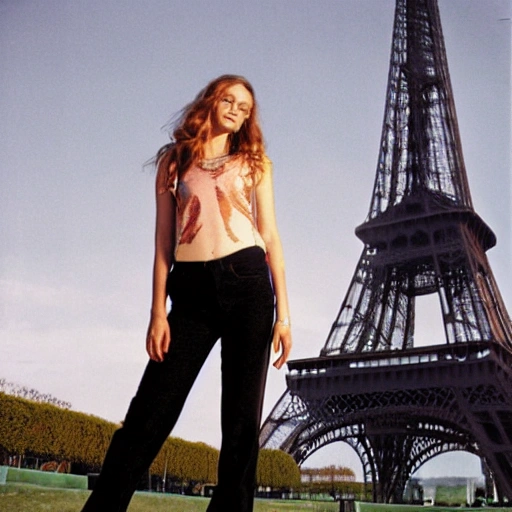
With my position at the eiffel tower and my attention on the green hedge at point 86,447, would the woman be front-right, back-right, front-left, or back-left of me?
front-left

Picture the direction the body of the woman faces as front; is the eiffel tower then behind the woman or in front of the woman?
behind

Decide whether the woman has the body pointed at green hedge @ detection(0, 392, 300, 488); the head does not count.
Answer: no

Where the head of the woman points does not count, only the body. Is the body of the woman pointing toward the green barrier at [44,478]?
no

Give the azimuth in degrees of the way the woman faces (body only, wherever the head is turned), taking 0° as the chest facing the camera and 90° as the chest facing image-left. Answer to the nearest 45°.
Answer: approximately 0°

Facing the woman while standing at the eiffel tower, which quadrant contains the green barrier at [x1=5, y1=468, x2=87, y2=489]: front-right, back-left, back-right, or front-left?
front-right
